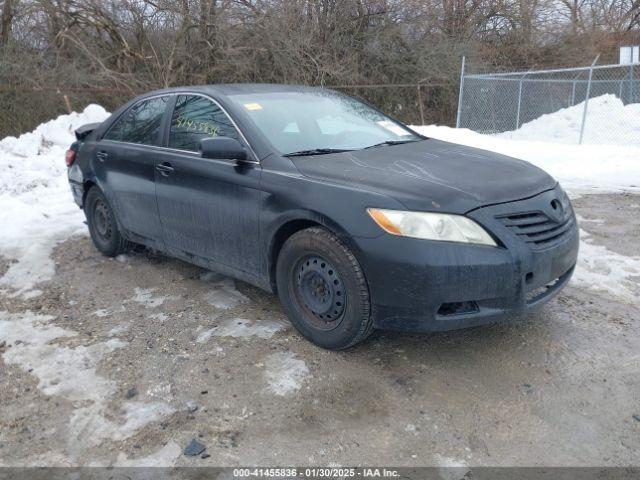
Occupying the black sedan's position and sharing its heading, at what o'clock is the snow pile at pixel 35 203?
The snow pile is roughly at 6 o'clock from the black sedan.

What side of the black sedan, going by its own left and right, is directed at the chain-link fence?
left

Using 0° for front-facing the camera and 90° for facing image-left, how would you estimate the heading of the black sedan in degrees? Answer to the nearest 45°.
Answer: approximately 315°
